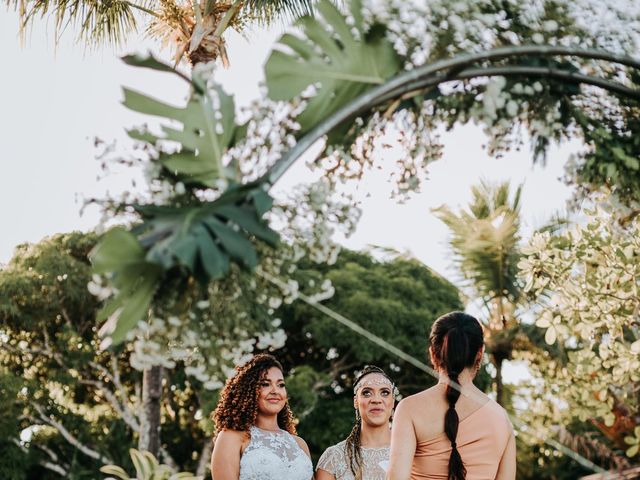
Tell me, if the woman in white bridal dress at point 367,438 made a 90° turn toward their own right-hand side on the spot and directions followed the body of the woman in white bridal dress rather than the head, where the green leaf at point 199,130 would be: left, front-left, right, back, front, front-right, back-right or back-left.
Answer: left

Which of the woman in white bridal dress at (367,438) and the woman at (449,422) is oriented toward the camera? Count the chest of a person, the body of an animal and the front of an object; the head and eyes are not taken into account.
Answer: the woman in white bridal dress

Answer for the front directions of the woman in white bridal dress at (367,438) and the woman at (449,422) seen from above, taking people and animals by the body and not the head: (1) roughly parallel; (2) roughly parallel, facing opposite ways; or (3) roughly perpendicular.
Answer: roughly parallel, facing opposite ways

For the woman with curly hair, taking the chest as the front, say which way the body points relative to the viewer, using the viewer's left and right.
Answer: facing the viewer and to the right of the viewer

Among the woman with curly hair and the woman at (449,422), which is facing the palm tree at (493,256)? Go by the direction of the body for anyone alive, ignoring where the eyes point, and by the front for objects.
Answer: the woman

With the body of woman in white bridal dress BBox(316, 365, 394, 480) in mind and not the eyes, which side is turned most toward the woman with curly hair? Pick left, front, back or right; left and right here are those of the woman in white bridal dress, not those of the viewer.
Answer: right

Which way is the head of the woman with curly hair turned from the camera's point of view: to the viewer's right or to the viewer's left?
to the viewer's right

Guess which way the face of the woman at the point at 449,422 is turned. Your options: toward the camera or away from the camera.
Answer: away from the camera

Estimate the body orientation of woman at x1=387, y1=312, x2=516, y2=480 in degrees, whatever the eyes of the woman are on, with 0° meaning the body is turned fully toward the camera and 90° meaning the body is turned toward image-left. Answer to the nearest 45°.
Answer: approximately 180°

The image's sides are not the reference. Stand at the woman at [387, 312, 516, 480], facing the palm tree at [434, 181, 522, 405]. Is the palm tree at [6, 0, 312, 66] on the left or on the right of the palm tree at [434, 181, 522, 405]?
left

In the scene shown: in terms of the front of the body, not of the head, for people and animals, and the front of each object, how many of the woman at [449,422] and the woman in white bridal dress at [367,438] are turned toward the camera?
1

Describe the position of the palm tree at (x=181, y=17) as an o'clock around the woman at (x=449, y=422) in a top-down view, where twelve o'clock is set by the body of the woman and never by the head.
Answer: The palm tree is roughly at 11 o'clock from the woman.

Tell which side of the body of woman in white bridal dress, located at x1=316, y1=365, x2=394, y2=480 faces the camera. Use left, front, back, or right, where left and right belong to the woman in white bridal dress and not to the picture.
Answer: front
